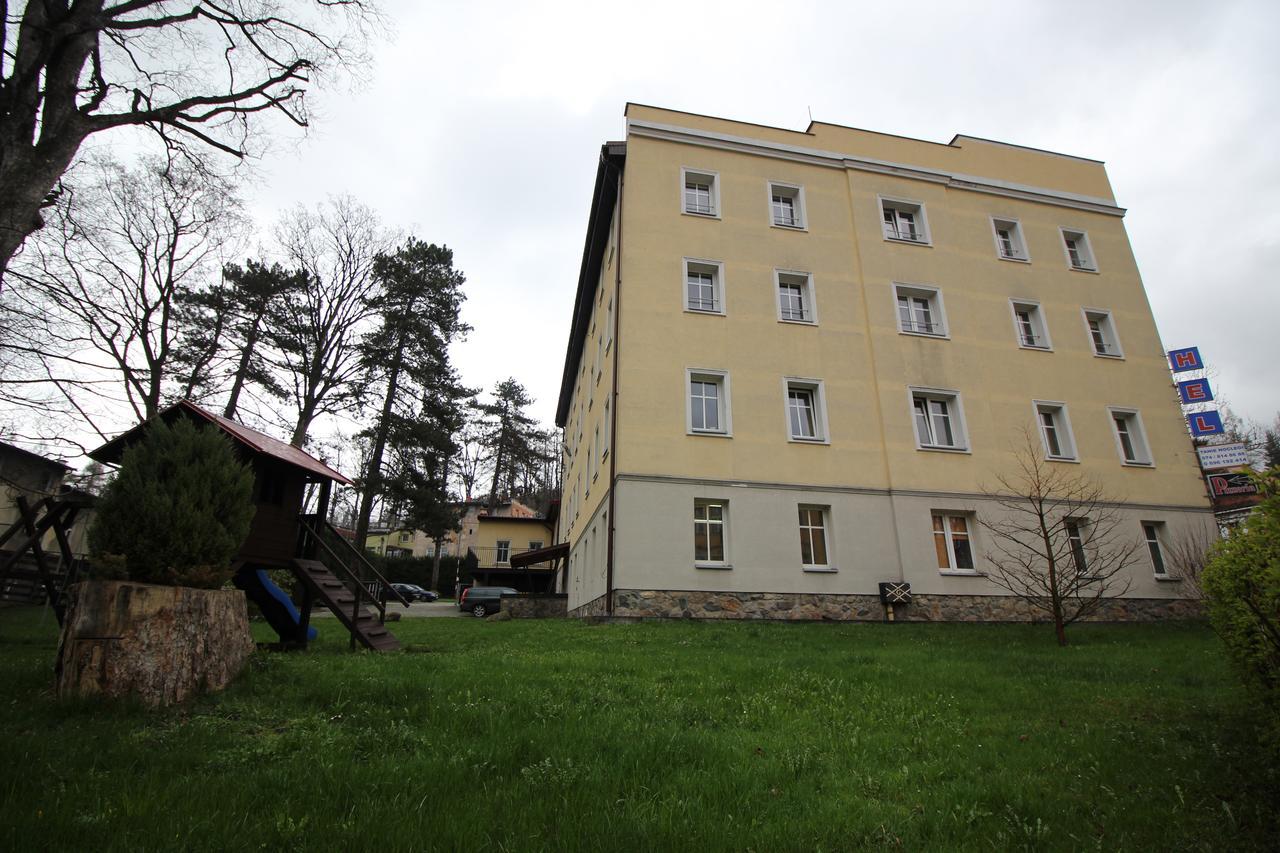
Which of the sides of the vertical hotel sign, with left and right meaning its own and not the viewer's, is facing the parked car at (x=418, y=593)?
right

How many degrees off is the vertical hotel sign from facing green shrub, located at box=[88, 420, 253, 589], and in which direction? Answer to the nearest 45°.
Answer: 0° — it already faces it

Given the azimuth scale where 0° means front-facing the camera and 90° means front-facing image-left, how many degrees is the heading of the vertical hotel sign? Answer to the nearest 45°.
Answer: approximately 0°

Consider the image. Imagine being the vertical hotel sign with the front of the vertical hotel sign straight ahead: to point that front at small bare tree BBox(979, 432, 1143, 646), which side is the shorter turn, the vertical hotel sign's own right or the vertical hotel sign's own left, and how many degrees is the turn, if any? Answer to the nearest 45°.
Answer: approximately 45° to the vertical hotel sign's own right

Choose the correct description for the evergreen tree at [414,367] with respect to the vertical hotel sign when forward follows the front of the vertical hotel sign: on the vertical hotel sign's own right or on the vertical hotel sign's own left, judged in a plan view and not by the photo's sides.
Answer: on the vertical hotel sign's own right

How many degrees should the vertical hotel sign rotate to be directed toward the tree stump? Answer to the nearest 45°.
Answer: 0° — it already faces it

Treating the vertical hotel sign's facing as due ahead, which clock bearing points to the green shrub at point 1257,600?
The green shrub is roughly at 12 o'clock from the vertical hotel sign.

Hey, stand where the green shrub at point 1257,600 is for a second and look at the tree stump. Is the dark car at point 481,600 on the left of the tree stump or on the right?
right
